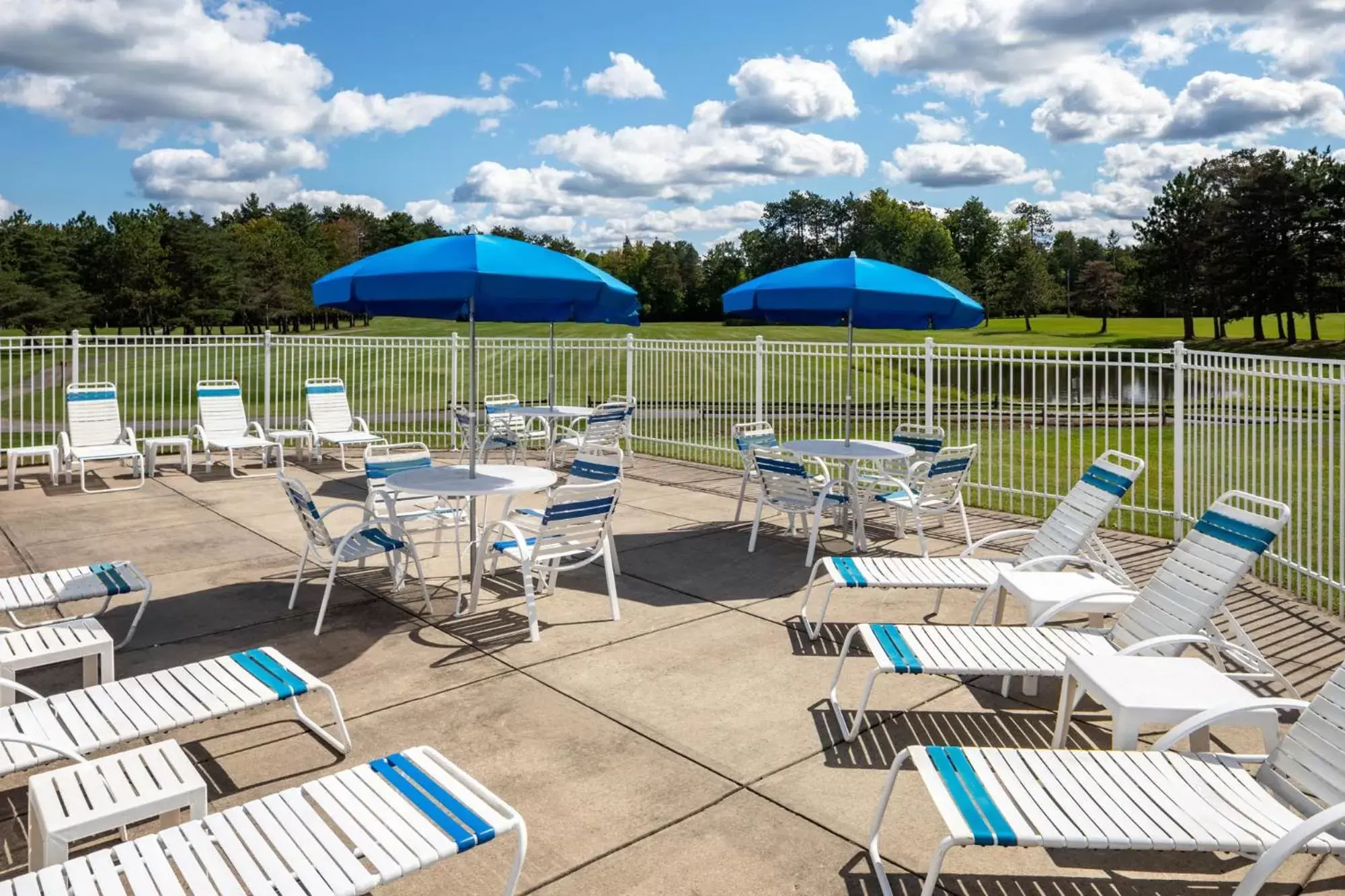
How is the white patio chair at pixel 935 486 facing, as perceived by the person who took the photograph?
facing away from the viewer and to the left of the viewer

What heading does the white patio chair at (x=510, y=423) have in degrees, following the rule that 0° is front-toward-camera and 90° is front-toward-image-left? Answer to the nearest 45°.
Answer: approximately 315°

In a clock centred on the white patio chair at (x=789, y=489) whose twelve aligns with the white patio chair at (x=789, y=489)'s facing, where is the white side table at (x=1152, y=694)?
The white side table is roughly at 4 o'clock from the white patio chair.

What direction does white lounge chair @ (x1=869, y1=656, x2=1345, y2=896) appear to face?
to the viewer's left

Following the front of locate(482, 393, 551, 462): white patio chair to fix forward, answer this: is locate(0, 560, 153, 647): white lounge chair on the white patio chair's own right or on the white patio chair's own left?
on the white patio chair's own right

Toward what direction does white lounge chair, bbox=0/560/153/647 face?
to the viewer's right

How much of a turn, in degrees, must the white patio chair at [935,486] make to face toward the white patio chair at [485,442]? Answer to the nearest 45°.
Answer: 0° — it already faces it

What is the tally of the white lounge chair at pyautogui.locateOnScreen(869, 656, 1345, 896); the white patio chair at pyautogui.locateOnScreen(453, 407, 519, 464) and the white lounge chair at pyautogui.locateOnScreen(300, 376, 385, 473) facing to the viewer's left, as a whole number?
1

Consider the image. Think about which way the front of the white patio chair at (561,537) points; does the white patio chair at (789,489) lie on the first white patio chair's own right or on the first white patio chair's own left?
on the first white patio chair's own right

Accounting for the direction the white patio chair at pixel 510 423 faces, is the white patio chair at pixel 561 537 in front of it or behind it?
in front

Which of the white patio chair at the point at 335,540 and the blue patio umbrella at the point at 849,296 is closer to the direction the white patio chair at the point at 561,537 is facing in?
the white patio chair

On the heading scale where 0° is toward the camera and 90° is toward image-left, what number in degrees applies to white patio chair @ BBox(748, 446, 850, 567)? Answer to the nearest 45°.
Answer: approximately 225°

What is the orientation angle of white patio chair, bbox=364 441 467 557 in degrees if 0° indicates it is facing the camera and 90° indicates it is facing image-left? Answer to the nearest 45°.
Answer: approximately 315°
